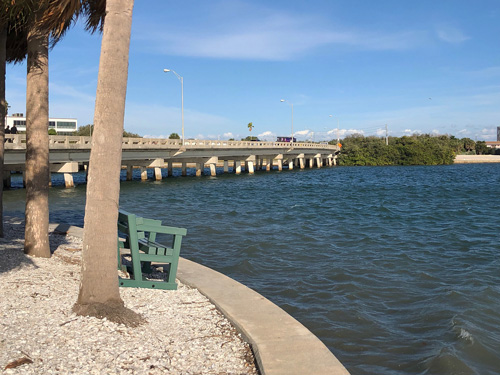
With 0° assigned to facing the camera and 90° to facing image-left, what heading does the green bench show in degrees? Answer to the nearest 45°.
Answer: approximately 225°
